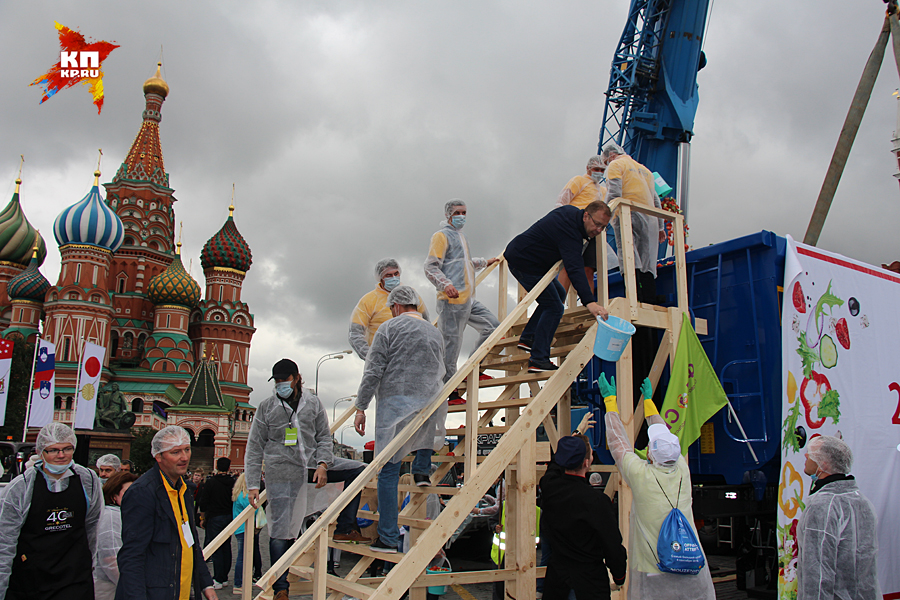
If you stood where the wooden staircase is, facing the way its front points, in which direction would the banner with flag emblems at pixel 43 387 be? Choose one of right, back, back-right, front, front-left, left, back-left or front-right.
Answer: right

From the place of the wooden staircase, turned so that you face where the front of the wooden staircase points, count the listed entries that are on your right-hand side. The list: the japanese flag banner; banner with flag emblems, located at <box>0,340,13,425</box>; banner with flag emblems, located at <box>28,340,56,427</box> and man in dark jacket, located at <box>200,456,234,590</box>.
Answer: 4

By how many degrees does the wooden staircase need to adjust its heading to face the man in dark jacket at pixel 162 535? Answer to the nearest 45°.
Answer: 0° — it already faces them

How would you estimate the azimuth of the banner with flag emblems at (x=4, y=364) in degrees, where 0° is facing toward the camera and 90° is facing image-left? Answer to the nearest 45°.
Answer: approximately 0°

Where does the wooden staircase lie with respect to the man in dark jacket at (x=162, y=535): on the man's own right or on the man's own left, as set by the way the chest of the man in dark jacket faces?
on the man's own left

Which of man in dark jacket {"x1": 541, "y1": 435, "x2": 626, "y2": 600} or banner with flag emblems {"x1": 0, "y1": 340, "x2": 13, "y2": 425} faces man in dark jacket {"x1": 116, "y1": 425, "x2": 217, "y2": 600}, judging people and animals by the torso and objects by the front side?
the banner with flag emblems

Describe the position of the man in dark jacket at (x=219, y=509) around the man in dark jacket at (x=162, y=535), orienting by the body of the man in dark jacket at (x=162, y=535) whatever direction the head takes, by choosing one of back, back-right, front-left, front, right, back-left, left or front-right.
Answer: back-left

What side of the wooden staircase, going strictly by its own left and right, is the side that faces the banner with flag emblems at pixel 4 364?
right

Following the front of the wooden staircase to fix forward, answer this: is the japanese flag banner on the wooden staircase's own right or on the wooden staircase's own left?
on the wooden staircase's own right

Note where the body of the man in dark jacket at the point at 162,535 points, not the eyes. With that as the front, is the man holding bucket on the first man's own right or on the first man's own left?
on the first man's own left
